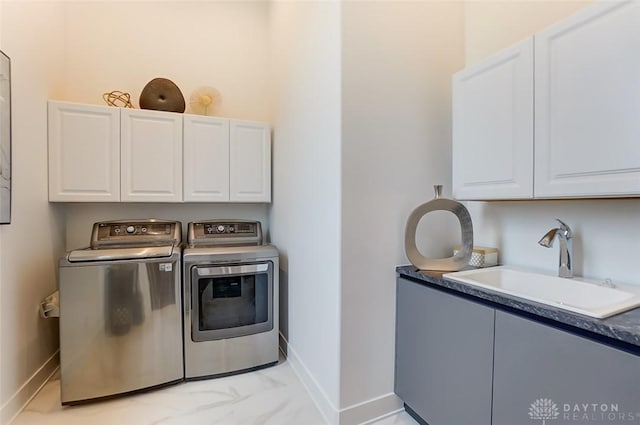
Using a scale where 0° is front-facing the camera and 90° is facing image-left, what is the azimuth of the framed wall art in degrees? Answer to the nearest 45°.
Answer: approximately 270°

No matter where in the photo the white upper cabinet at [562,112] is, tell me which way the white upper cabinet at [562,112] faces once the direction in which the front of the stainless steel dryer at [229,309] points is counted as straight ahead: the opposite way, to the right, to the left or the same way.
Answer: to the right

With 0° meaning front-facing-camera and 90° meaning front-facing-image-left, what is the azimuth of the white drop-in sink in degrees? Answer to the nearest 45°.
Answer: approximately 45°

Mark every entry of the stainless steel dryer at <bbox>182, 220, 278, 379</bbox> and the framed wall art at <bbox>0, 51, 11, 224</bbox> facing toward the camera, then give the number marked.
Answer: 1

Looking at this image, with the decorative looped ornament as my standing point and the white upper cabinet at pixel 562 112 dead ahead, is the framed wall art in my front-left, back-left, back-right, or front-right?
front-right

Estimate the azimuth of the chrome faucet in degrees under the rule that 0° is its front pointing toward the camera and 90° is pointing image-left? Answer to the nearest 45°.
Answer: approximately 45°

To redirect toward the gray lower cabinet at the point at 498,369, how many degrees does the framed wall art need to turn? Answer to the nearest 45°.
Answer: approximately 45° to its right

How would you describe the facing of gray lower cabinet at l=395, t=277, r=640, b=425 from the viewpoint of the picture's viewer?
facing the viewer and to the left of the viewer

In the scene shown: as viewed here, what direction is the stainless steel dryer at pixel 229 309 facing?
toward the camera
